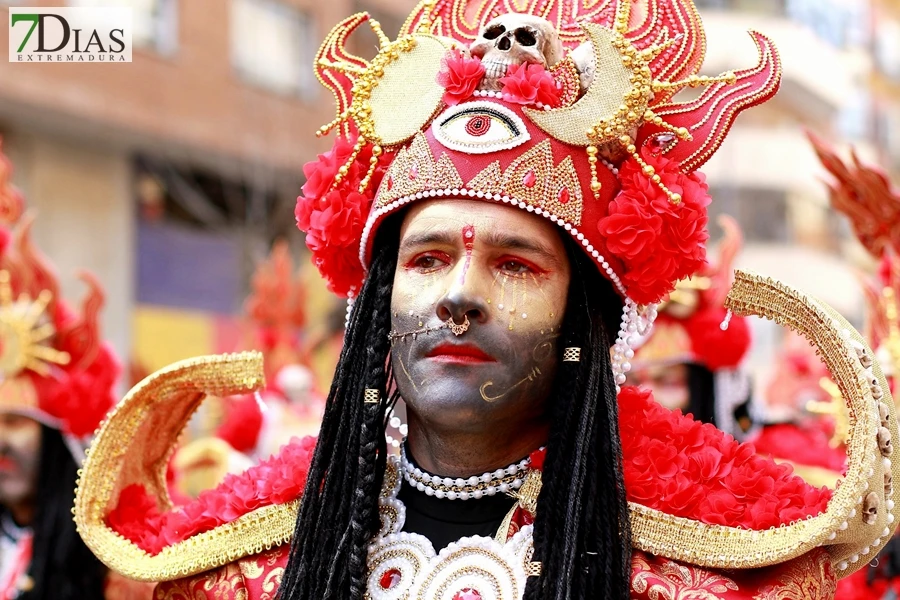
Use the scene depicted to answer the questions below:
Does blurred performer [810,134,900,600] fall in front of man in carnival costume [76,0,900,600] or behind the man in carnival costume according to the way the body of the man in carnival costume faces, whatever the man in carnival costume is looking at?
behind

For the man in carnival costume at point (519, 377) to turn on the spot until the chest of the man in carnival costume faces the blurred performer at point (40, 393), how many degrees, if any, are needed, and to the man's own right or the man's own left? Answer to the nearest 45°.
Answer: approximately 135° to the man's own right

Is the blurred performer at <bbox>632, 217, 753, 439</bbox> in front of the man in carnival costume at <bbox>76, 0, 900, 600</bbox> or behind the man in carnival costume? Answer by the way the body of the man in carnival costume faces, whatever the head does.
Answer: behind

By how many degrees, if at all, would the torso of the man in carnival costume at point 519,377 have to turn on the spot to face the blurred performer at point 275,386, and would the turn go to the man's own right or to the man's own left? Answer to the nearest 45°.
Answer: approximately 180°

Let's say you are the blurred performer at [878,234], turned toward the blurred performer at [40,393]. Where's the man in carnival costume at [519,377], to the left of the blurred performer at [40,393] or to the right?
left
